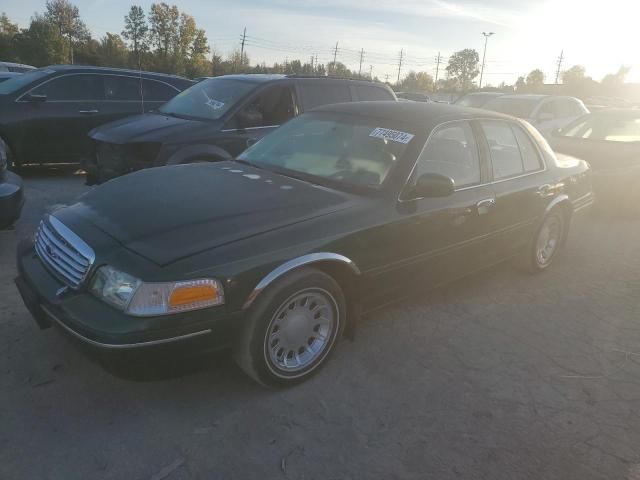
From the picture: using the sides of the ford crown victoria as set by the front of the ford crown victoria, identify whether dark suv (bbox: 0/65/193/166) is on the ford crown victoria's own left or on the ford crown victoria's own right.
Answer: on the ford crown victoria's own right

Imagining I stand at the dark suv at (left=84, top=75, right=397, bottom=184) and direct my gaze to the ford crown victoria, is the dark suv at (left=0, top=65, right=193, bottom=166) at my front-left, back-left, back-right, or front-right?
back-right

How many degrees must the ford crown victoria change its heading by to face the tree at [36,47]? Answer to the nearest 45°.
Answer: approximately 90° to its right

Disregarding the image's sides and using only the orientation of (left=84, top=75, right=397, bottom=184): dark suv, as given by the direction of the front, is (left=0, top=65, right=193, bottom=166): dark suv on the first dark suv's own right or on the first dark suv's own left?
on the first dark suv's own right

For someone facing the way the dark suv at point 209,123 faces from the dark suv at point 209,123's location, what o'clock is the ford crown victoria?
The ford crown victoria is roughly at 10 o'clock from the dark suv.

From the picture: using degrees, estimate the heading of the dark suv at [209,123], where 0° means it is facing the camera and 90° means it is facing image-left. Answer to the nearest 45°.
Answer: approximately 45°
